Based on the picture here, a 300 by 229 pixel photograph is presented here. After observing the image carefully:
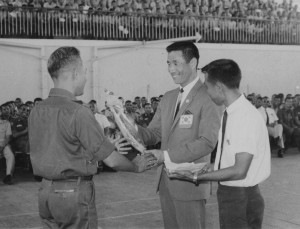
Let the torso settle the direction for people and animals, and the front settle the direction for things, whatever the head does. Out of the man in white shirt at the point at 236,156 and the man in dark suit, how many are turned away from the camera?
0

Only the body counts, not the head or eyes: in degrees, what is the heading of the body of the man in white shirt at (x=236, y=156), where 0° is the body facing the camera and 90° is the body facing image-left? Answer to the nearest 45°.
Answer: approximately 90°

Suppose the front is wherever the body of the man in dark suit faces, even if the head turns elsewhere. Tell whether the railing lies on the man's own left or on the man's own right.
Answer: on the man's own right

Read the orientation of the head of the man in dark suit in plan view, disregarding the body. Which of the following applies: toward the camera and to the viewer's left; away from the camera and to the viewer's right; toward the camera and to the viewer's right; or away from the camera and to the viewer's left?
toward the camera and to the viewer's left

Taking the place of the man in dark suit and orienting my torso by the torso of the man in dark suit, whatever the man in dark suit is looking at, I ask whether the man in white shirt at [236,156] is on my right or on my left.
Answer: on my left

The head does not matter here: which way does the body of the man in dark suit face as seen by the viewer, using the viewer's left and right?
facing the viewer and to the left of the viewer

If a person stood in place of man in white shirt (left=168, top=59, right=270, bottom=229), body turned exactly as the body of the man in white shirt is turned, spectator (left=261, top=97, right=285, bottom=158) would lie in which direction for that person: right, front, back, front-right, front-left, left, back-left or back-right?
right

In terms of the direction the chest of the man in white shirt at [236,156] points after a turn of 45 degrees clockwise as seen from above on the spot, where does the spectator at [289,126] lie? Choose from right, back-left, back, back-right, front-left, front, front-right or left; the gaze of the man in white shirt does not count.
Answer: front-right
